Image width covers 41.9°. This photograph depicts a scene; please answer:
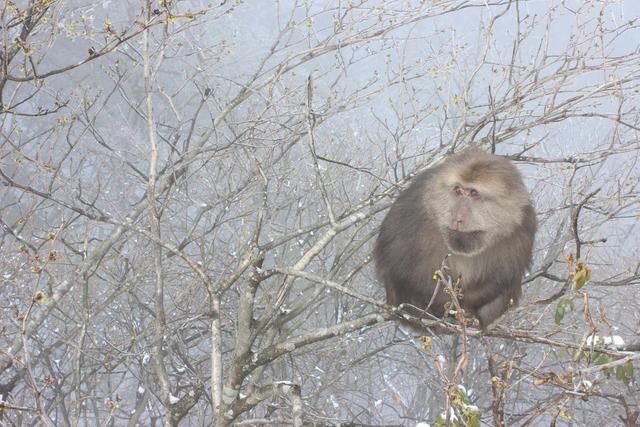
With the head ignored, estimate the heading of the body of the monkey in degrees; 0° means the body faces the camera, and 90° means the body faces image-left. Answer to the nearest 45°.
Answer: approximately 0°
